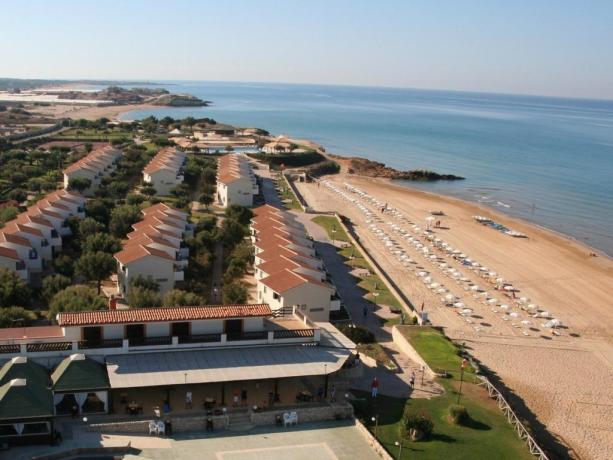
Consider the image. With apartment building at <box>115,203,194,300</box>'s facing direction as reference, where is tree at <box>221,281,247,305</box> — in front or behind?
in front

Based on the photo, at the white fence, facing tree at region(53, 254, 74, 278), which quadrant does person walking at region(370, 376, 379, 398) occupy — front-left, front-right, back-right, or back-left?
front-left

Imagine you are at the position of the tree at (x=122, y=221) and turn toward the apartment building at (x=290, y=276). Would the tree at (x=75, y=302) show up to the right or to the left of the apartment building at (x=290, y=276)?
right

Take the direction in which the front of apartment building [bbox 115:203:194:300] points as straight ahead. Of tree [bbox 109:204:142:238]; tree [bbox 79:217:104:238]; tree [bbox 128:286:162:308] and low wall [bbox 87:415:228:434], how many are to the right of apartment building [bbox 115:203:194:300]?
2

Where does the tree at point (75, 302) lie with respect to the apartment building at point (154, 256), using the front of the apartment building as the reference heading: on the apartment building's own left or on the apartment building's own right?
on the apartment building's own right

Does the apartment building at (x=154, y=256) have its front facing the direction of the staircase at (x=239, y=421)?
no

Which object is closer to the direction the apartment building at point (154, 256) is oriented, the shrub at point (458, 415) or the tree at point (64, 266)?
the shrub

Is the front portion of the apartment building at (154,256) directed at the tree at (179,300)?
no
